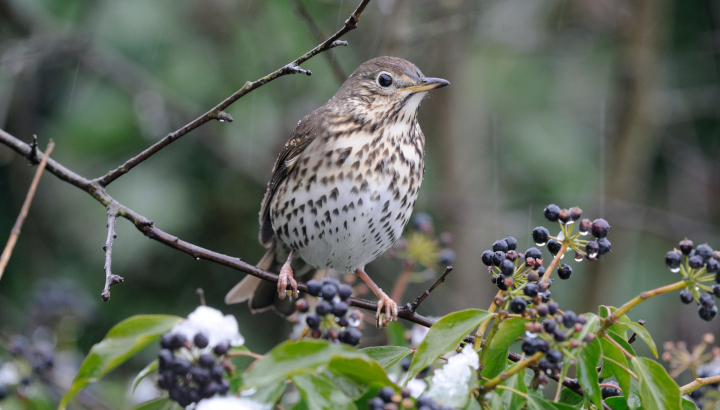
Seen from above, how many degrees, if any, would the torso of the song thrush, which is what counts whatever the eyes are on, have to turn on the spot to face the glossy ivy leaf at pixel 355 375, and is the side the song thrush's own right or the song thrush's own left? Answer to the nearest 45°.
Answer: approximately 45° to the song thrush's own right

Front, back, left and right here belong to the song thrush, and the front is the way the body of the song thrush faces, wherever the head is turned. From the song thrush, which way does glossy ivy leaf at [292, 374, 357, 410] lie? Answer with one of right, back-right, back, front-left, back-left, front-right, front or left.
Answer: front-right

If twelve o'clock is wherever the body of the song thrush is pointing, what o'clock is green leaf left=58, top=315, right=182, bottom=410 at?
The green leaf is roughly at 2 o'clock from the song thrush.

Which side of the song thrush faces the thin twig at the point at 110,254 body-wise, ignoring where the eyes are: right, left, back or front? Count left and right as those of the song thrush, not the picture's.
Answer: right

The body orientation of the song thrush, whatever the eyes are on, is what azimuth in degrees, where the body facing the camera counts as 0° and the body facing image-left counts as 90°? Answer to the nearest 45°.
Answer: approximately 315°

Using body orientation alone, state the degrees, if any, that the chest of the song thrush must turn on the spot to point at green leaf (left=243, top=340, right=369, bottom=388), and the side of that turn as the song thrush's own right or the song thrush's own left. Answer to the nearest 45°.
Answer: approximately 45° to the song thrush's own right
